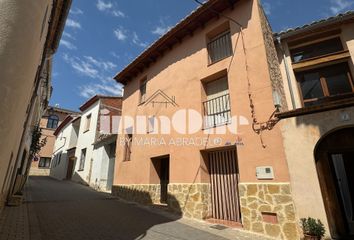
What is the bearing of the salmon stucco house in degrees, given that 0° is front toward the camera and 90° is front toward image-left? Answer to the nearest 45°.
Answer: approximately 45°
